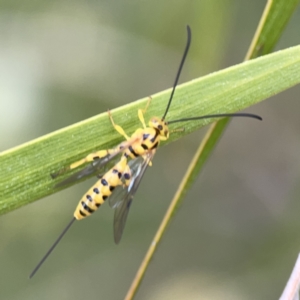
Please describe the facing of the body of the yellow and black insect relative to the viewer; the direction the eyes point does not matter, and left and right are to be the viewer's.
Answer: facing away from the viewer and to the right of the viewer
